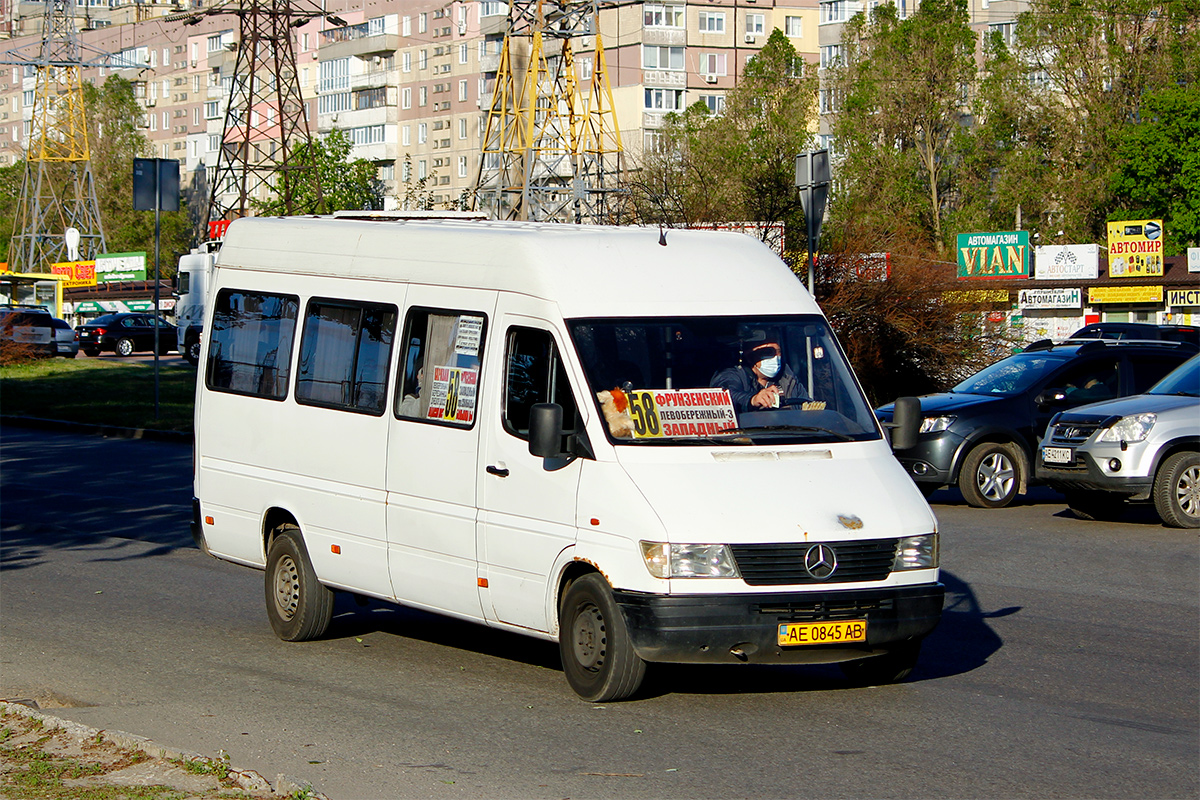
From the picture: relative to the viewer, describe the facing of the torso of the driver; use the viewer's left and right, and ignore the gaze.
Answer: facing the viewer and to the right of the viewer

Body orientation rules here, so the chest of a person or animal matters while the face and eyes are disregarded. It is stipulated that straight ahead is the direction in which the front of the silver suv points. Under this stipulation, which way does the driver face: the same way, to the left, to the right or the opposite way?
to the left

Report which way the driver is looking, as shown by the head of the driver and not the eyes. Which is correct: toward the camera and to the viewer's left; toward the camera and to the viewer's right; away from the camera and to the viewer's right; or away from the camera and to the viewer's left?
toward the camera and to the viewer's right

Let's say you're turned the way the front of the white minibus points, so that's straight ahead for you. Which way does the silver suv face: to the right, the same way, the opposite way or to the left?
to the right

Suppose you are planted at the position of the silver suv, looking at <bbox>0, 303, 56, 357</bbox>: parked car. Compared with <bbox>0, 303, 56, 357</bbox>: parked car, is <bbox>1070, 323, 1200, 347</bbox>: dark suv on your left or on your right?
right

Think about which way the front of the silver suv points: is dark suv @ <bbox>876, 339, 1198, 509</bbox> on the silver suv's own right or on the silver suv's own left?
on the silver suv's own right

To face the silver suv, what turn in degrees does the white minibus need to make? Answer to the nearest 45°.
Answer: approximately 90° to its left

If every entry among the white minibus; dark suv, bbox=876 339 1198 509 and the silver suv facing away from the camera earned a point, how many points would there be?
0

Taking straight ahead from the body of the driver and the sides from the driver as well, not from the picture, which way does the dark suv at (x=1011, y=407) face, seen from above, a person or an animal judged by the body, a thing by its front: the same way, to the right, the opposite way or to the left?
to the right

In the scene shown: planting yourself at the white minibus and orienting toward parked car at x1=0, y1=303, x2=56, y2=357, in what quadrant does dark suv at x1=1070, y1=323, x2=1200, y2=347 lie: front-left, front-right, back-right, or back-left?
front-right

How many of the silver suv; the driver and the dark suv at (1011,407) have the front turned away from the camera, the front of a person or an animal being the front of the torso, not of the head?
0

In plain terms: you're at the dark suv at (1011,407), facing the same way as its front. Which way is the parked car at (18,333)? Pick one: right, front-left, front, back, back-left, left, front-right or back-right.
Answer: right

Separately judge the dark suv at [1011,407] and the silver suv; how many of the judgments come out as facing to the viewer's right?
0

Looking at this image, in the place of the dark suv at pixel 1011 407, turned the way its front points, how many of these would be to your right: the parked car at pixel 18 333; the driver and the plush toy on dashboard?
1

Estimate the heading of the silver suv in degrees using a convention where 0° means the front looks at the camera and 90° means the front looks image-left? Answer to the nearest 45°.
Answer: approximately 45°
